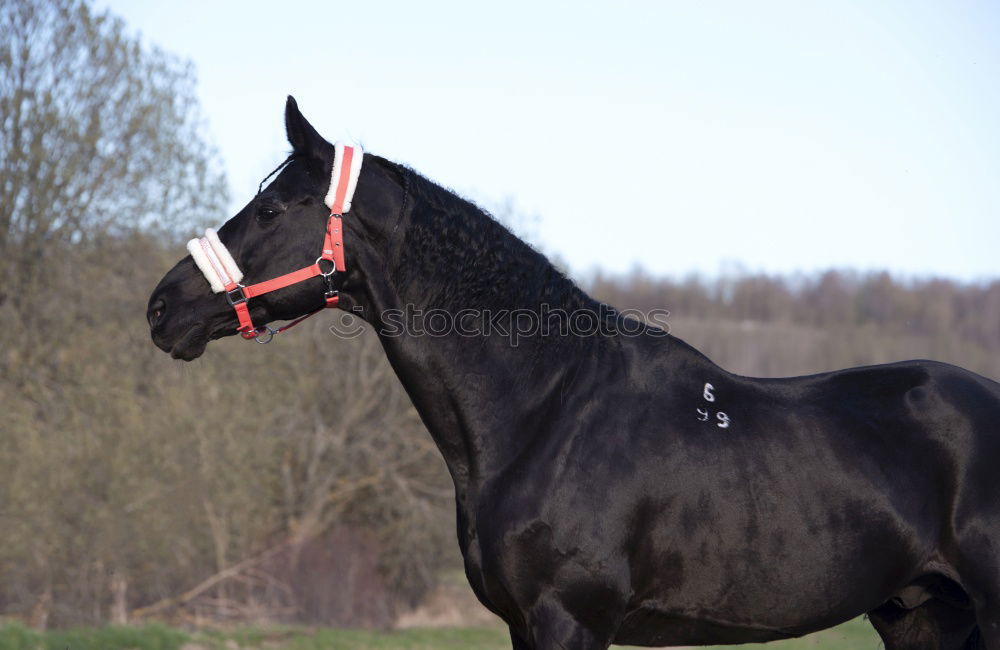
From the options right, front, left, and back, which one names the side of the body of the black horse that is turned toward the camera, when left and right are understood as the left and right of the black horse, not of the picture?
left

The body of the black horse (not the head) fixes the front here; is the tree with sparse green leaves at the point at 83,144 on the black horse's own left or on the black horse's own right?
on the black horse's own right
